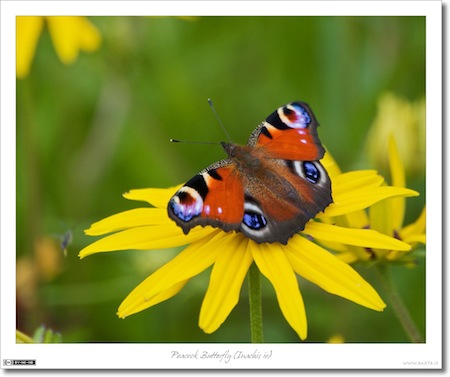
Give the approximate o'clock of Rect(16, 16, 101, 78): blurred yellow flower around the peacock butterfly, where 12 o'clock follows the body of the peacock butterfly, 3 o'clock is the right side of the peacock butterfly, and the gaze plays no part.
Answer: The blurred yellow flower is roughly at 12 o'clock from the peacock butterfly.

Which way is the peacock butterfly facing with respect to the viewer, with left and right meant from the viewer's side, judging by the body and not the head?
facing away from the viewer and to the left of the viewer

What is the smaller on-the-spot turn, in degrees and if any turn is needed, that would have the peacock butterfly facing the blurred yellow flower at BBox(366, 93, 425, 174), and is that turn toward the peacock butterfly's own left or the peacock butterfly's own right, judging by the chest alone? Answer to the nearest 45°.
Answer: approximately 90° to the peacock butterfly's own right
